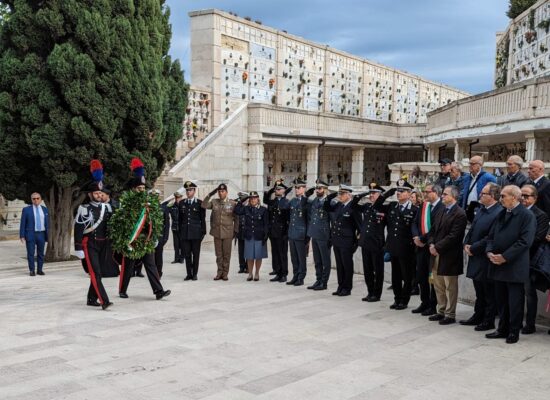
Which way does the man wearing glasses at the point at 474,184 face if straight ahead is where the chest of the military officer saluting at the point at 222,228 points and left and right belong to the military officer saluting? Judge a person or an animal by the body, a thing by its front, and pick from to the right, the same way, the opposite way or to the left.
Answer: to the right

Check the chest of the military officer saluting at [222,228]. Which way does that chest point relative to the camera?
toward the camera

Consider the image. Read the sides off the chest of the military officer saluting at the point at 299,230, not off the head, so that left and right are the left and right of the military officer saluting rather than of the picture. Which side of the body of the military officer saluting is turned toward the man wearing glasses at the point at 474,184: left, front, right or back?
left

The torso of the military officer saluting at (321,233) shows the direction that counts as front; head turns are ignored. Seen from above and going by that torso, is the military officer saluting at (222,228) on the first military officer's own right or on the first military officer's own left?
on the first military officer's own right

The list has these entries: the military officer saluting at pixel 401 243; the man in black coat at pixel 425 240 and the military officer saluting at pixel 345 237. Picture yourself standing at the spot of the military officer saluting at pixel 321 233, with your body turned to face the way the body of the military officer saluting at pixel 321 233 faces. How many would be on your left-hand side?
3

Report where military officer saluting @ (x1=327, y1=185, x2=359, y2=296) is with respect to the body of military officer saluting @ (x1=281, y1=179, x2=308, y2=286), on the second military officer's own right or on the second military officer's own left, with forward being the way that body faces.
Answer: on the second military officer's own left

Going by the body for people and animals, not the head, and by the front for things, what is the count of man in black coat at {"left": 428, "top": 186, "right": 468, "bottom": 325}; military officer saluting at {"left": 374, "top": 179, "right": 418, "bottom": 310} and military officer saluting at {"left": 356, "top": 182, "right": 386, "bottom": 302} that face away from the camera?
0

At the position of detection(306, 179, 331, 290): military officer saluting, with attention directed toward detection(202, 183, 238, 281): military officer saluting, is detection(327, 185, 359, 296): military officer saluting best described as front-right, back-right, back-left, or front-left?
back-left

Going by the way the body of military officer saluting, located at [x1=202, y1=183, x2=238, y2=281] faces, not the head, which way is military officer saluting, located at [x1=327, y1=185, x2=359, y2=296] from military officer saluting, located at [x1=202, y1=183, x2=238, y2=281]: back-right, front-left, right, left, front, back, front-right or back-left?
front-left

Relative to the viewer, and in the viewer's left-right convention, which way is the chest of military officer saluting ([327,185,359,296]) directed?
facing the viewer and to the left of the viewer

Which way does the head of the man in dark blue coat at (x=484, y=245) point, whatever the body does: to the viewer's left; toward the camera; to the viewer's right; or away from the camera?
to the viewer's left

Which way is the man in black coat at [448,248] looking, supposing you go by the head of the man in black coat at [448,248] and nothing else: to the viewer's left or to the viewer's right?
to the viewer's left

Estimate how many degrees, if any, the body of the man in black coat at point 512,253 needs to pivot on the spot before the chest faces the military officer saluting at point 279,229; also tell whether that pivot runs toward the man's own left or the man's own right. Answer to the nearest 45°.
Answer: approximately 90° to the man's own right

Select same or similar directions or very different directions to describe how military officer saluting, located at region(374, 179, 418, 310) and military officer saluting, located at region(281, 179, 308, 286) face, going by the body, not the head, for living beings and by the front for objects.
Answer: same or similar directions
